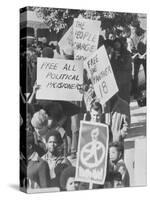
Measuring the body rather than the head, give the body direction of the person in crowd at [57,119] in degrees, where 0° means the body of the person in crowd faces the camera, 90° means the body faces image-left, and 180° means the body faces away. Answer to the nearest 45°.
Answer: approximately 45°

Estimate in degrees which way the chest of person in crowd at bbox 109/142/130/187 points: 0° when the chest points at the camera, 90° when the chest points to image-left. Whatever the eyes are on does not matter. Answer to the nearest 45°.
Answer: approximately 45°

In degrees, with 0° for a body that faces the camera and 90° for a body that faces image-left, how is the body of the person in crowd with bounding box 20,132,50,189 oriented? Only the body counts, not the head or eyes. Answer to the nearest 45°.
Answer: approximately 45°
